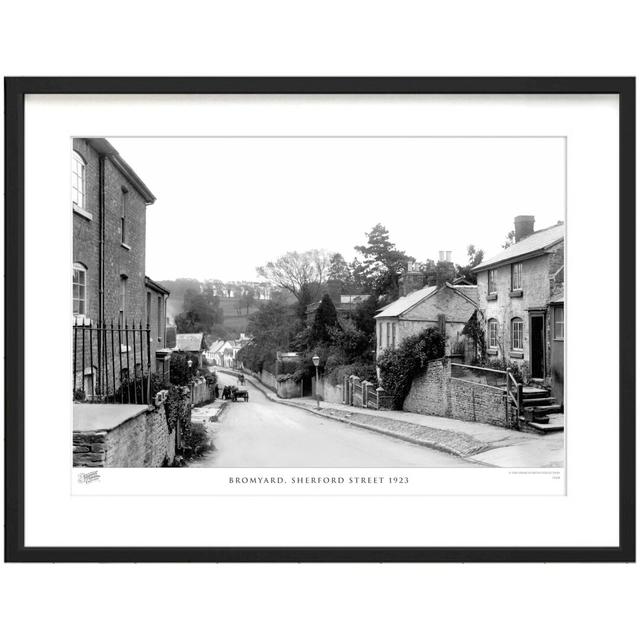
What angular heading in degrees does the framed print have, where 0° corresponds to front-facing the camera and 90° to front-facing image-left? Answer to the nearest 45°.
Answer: approximately 0°
